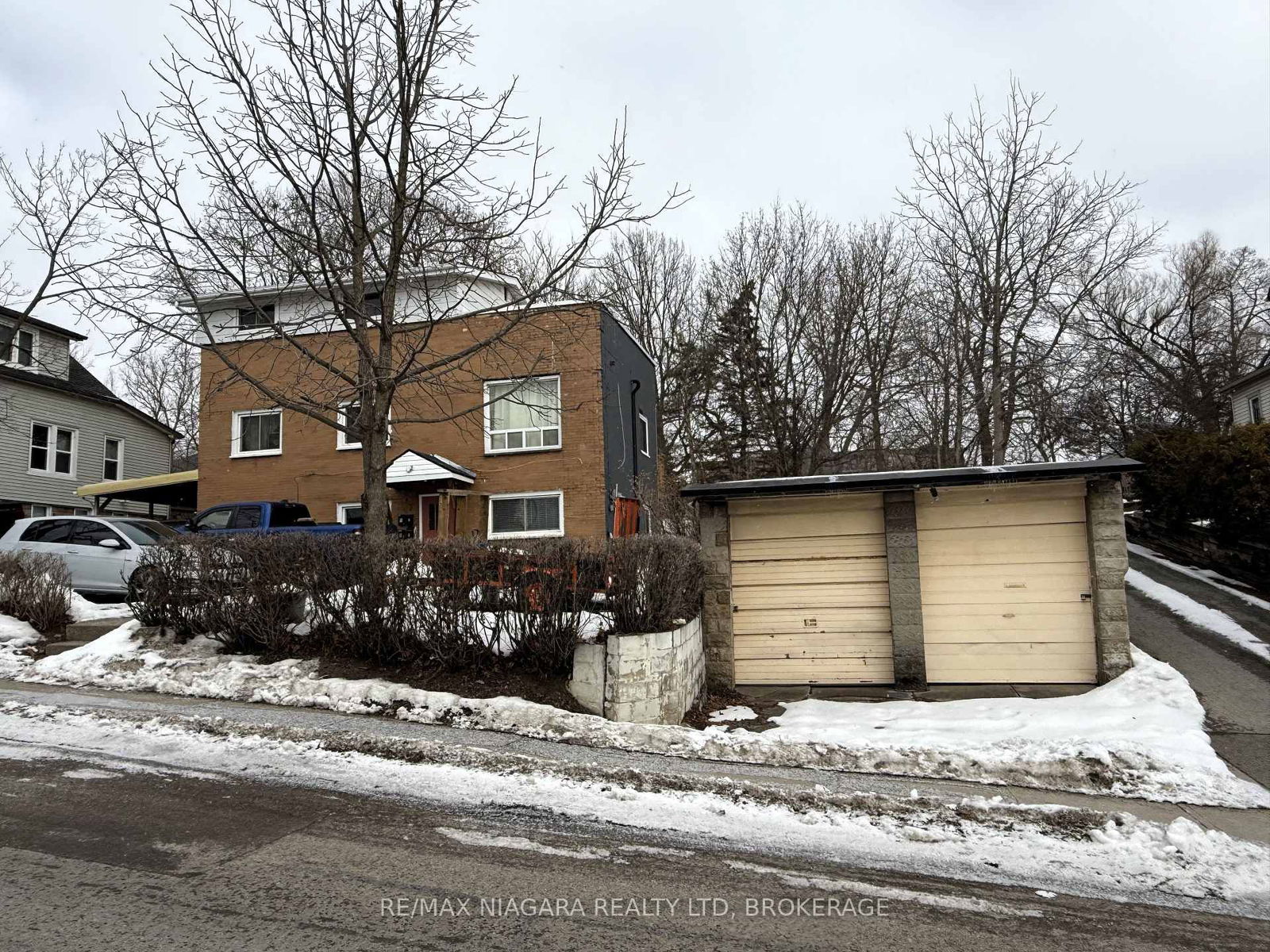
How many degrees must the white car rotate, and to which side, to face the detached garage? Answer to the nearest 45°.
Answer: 0° — it already faces it

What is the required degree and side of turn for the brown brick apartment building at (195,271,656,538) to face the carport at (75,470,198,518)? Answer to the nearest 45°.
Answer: approximately 135° to its right

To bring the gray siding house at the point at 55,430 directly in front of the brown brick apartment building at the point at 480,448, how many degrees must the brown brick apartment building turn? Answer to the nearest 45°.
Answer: approximately 135° to its right

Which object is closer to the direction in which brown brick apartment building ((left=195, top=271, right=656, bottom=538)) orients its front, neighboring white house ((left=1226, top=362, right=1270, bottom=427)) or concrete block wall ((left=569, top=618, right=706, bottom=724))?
the concrete block wall

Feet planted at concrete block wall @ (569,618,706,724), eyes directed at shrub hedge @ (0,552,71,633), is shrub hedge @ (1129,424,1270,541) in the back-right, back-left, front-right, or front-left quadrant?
back-right

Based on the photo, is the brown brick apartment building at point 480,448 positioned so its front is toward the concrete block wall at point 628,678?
yes

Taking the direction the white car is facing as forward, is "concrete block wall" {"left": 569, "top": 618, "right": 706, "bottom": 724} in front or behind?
in front

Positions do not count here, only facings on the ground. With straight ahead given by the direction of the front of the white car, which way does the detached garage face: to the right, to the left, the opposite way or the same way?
to the right

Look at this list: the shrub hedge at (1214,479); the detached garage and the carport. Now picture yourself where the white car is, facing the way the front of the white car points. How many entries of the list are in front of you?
2

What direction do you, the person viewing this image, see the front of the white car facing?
facing the viewer and to the right of the viewer

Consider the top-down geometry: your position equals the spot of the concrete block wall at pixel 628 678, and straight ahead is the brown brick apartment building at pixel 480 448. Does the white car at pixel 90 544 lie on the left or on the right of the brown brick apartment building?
left

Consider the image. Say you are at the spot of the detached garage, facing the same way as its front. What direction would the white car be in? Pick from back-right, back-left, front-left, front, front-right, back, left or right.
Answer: right

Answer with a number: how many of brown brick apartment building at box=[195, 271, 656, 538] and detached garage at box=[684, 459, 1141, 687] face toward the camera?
2

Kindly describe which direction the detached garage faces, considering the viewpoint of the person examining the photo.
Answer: facing the viewer
